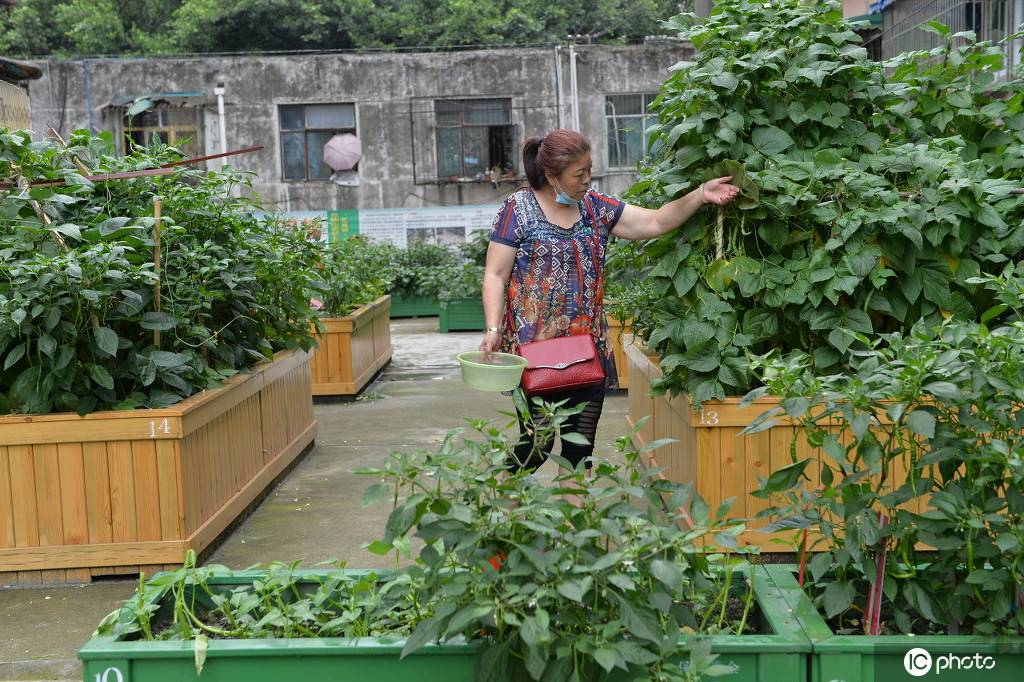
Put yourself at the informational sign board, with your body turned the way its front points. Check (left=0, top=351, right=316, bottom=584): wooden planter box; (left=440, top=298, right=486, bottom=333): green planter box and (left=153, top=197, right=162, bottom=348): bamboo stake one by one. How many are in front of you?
3

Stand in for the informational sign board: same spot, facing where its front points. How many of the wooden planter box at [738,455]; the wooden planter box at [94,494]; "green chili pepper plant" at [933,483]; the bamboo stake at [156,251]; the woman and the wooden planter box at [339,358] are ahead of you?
6

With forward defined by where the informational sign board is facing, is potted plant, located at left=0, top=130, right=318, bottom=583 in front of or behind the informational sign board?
in front

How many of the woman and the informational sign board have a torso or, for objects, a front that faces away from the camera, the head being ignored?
0

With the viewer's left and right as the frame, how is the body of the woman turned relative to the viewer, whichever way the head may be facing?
facing the viewer and to the right of the viewer

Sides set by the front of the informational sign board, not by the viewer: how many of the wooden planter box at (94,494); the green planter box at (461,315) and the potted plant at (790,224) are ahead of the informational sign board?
3

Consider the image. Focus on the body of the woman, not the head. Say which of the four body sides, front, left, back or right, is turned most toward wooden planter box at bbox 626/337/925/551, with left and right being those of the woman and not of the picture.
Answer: left

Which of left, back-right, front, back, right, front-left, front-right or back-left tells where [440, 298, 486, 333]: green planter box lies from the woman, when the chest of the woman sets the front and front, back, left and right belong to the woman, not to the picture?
back-left

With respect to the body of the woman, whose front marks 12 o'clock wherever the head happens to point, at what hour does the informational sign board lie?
The informational sign board is roughly at 7 o'clock from the woman.

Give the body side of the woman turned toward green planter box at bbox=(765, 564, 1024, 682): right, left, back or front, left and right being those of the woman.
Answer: front

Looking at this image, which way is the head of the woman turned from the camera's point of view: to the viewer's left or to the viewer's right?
to the viewer's right

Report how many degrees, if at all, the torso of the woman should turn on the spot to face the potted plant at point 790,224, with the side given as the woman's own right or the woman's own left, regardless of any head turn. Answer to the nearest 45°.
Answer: approximately 45° to the woman's own left

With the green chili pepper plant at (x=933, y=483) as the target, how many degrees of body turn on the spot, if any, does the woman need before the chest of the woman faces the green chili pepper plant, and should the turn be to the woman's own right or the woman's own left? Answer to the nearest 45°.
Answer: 0° — they already face it

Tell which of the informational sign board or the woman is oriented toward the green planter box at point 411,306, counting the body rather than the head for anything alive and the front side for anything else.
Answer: the informational sign board

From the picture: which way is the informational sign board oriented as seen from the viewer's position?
toward the camera
